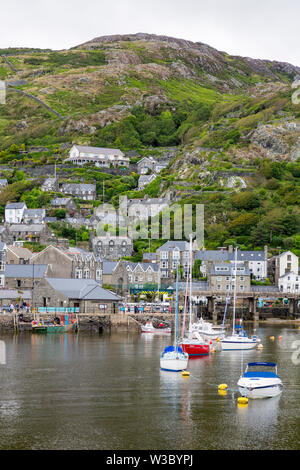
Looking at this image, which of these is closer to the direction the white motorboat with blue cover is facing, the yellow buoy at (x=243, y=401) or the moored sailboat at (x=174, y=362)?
the yellow buoy

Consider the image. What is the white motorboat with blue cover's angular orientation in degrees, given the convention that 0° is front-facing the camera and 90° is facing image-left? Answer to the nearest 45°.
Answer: approximately 45°

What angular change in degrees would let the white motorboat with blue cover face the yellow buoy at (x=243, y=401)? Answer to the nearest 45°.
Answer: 0° — it already faces it

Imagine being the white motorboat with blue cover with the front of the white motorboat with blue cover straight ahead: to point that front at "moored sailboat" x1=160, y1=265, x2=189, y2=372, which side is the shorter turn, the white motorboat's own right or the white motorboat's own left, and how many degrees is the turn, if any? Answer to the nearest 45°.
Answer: approximately 90° to the white motorboat's own right

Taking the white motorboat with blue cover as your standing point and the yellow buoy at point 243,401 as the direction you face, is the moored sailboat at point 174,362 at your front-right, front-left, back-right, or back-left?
back-right

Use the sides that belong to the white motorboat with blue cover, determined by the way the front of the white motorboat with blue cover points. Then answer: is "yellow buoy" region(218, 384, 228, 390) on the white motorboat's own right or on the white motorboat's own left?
on the white motorboat's own right
